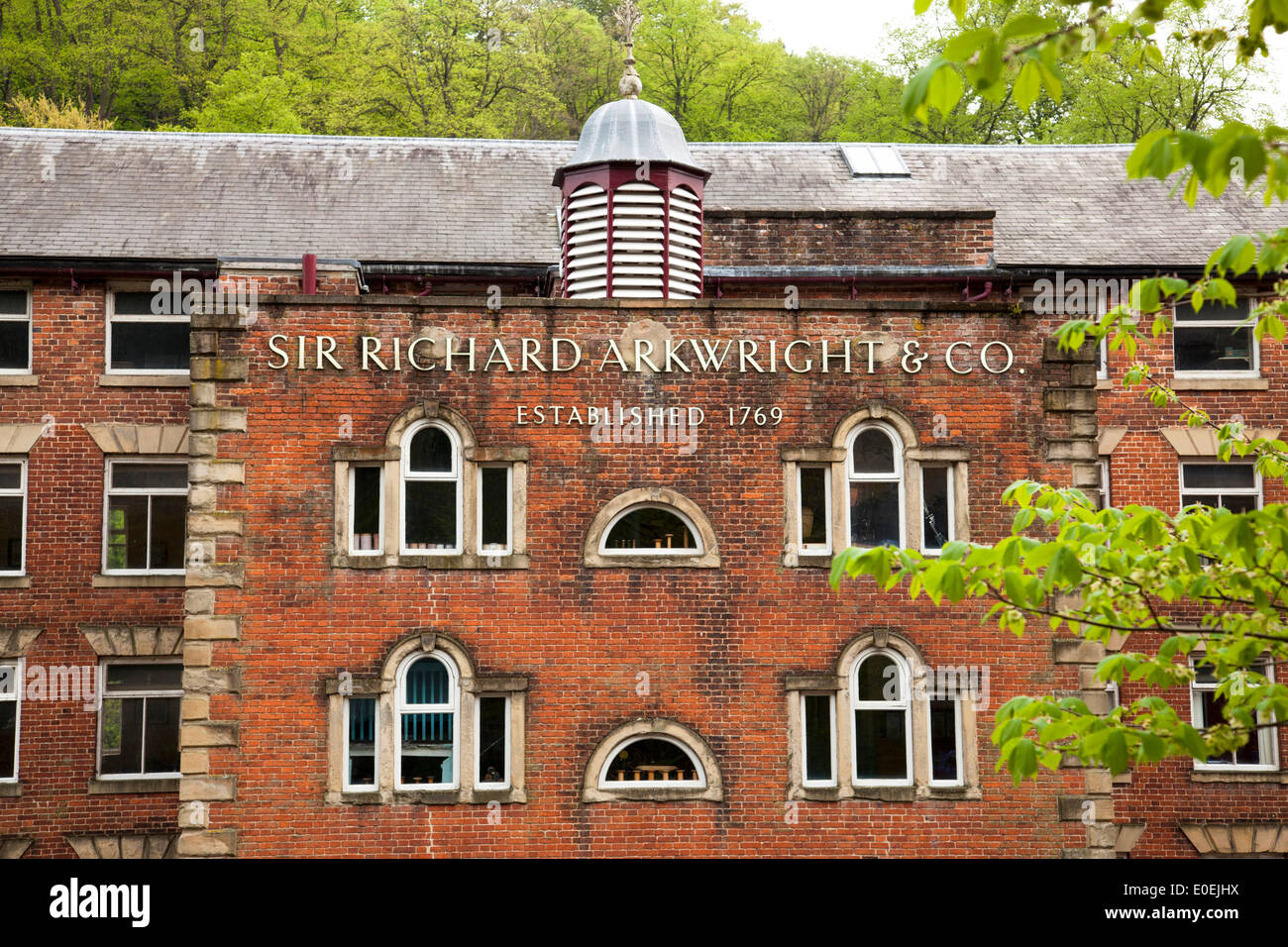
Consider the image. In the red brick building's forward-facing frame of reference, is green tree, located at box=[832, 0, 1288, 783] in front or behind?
in front

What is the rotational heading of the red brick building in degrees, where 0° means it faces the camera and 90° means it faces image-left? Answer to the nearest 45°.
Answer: approximately 0°
